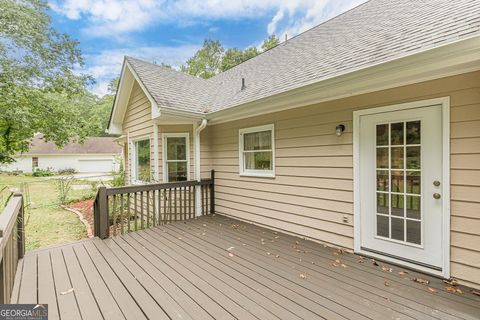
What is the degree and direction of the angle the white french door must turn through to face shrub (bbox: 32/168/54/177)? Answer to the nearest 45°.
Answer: approximately 45° to its right

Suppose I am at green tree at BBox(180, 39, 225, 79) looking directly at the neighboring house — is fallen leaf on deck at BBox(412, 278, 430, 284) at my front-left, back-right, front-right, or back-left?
back-left

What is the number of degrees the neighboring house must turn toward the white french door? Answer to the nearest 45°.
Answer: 0° — it already faces it

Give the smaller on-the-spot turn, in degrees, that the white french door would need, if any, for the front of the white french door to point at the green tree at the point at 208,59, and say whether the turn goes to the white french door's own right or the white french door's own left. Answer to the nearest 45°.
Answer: approximately 90° to the white french door's own right
